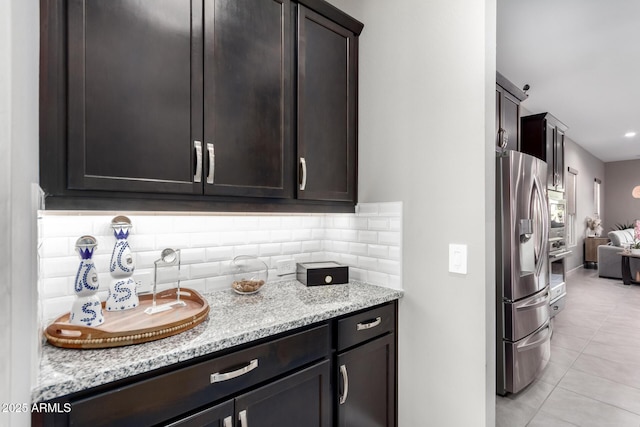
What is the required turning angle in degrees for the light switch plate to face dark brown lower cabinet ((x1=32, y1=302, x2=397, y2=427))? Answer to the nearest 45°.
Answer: approximately 45° to its right

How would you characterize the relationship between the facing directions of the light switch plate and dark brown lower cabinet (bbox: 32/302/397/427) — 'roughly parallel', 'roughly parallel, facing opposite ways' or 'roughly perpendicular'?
roughly perpendicular

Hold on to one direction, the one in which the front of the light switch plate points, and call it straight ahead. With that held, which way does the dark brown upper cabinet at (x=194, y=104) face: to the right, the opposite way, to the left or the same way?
to the left

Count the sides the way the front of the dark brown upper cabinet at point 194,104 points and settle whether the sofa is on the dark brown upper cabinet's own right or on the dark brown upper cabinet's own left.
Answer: on the dark brown upper cabinet's own left
